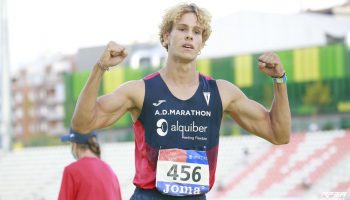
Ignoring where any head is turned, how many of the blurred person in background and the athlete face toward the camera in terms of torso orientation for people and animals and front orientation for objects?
1

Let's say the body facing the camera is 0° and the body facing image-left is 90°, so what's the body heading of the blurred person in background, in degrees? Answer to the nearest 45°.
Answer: approximately 135°

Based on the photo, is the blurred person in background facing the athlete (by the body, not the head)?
no

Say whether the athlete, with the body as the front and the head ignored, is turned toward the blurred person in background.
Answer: no

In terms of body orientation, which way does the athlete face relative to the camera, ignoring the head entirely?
toward the camera

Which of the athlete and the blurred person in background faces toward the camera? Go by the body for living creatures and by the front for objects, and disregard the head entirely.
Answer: the athlete

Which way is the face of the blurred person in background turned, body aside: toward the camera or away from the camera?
away from the camera

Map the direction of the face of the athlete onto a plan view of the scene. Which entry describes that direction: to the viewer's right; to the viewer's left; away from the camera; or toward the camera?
toward the camera
